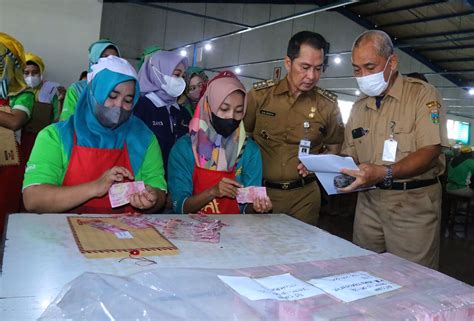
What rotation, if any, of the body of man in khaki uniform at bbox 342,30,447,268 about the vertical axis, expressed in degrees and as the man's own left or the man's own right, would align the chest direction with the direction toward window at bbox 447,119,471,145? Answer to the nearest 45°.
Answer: approximately 135° to the man's own right

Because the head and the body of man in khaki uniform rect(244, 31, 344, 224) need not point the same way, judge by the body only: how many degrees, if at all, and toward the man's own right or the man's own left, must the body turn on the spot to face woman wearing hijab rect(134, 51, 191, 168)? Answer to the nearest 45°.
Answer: approximately 90° to the man's own right

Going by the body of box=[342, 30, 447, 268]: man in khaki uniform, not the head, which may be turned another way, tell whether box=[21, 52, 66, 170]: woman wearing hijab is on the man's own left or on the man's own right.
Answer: on the man's own right

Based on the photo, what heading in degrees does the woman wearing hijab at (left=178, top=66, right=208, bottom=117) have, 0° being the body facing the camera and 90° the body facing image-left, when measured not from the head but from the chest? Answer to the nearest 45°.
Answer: approximately 315°
